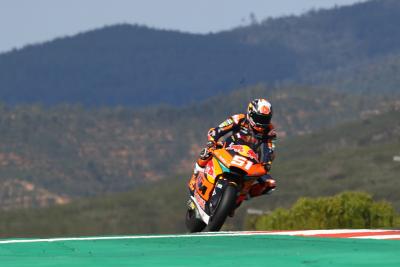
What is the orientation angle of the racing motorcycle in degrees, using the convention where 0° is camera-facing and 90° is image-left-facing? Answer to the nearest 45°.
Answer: approximately 315°

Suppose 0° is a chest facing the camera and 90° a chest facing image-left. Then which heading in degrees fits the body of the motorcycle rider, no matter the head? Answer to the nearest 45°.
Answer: approximately 315°
